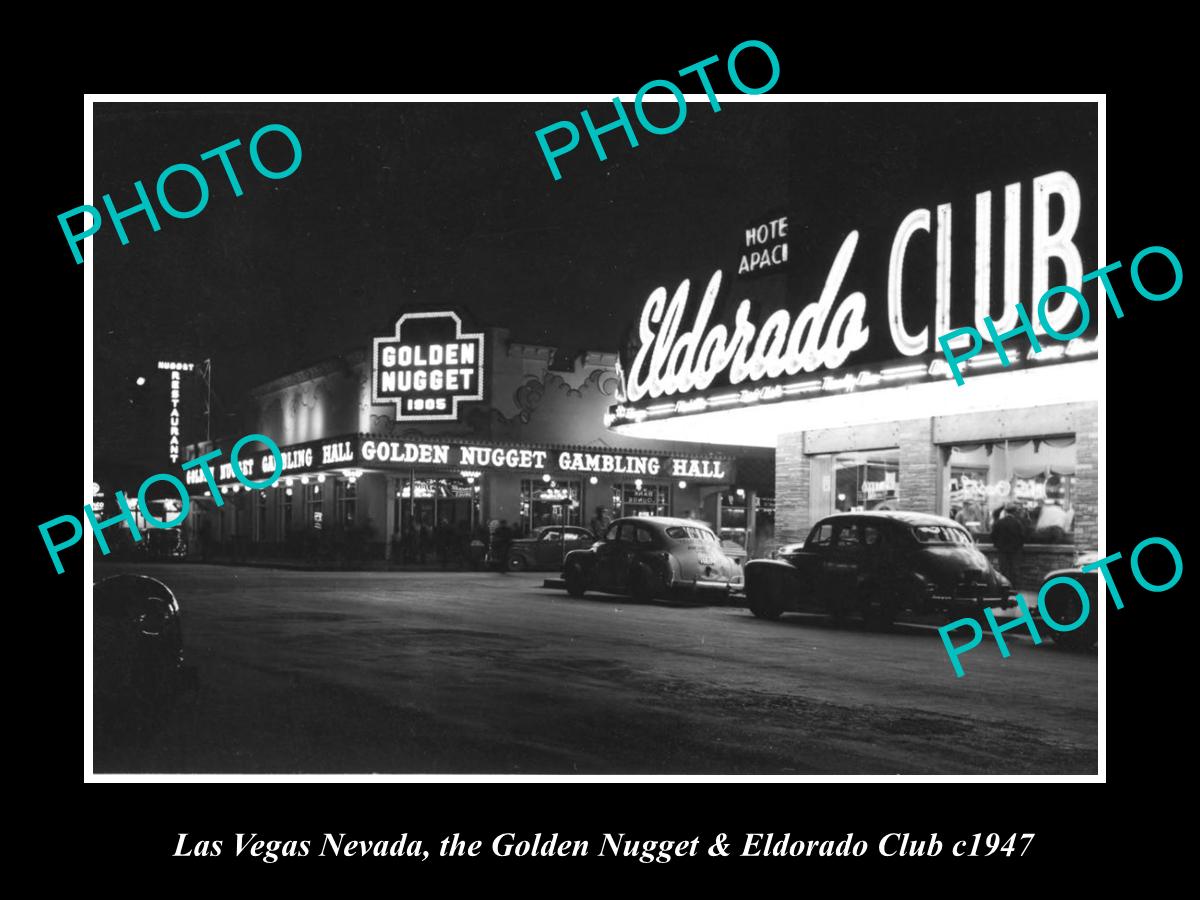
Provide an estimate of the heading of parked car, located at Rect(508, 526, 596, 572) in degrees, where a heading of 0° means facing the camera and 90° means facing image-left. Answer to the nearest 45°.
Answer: approximately 90°

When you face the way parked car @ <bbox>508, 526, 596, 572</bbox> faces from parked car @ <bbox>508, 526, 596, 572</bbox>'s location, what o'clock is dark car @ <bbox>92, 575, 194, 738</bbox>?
The dark car is roughly at 9 o'clock from the parked car.

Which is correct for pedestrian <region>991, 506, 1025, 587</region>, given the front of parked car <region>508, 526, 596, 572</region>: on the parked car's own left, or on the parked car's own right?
on the parked car's own left
